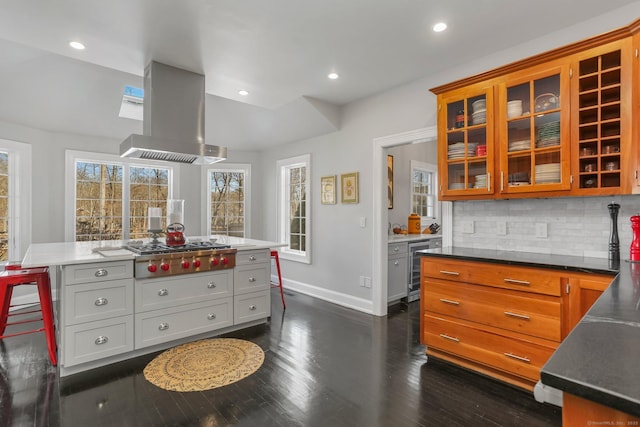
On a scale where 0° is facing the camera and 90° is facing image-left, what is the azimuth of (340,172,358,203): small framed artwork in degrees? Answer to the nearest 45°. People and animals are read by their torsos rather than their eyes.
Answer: approximately 45°

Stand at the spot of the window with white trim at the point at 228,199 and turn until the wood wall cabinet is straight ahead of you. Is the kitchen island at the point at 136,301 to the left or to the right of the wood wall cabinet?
right

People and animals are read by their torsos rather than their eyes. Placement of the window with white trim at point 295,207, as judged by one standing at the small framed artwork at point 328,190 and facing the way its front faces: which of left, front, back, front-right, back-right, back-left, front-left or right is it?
right

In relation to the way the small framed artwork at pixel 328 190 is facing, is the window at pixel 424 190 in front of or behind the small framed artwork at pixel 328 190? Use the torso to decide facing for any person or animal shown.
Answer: behind

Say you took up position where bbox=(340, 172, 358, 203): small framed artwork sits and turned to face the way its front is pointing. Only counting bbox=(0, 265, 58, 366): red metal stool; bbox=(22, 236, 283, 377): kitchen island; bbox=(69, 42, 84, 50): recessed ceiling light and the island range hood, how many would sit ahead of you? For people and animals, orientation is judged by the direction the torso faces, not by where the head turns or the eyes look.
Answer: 4

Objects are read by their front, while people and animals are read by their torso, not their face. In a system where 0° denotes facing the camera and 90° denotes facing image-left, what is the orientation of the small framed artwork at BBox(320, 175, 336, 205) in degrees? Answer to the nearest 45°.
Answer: approximately 45°

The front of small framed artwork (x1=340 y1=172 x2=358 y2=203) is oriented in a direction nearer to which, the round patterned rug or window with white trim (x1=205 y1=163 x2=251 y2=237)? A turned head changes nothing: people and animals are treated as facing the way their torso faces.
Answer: the round patterned rug

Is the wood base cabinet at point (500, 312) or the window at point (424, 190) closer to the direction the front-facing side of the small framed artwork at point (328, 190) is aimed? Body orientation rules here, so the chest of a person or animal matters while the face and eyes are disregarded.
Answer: the wood base cabinet

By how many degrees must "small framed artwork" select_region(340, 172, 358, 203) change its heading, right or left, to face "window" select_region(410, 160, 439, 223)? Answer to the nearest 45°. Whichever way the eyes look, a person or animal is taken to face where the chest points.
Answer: approximately 180°

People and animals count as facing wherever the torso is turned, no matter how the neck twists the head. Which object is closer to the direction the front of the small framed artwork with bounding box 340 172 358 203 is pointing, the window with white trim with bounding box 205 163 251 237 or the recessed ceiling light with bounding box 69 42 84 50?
the recessed ceiling light
